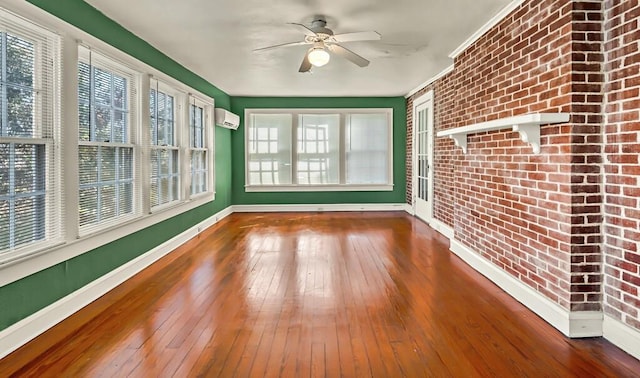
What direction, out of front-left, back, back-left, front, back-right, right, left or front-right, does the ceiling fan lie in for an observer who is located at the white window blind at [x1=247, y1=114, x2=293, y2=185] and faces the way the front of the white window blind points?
front

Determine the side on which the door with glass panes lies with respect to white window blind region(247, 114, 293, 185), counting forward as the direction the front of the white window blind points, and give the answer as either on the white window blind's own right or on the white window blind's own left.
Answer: on the white window blind's own left

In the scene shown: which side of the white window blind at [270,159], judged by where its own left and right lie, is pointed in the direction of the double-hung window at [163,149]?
front

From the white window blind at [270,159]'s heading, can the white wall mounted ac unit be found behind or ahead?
ahead

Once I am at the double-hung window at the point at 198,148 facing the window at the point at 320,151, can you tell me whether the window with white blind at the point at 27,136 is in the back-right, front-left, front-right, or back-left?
back-right

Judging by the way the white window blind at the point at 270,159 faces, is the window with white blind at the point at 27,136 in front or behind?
in front

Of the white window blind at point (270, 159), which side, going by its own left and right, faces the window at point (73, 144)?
front

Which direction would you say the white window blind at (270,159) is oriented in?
toward the camera
